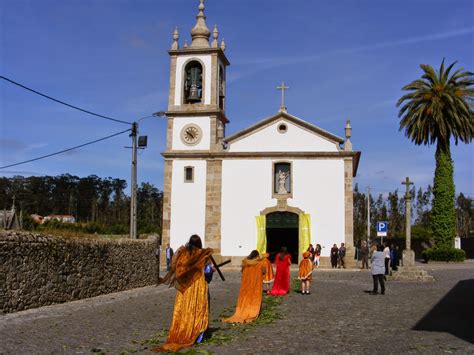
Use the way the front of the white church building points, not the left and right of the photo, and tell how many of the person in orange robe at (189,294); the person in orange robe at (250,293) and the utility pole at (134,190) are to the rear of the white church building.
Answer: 0

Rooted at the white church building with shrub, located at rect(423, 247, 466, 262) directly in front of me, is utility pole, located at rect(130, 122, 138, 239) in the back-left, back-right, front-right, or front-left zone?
back-right

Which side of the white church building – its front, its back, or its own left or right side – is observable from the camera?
front

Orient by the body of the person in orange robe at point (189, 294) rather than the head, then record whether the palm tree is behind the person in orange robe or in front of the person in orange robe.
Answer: in front

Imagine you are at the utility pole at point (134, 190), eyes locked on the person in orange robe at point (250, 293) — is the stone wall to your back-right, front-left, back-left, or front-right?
front-right

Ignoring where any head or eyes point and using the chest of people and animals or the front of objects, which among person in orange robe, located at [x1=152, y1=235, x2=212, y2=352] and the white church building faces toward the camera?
the white church building

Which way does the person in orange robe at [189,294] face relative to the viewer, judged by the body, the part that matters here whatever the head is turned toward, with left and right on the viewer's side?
facing away from the viewer and to the right of the viewer

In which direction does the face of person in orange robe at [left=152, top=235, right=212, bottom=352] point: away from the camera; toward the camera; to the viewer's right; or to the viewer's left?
away from the camera

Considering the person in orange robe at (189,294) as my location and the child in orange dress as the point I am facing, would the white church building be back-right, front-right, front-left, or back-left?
front-left

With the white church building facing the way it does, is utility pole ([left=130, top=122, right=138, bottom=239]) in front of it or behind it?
in front

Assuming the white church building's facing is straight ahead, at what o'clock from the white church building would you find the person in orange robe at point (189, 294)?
The person in orange robe is roughly at 12 o'clock from the white church building.

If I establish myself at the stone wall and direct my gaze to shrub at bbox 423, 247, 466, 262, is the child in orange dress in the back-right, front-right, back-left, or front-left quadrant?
front-right
